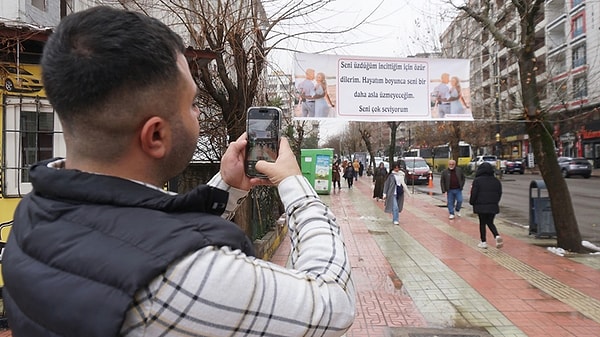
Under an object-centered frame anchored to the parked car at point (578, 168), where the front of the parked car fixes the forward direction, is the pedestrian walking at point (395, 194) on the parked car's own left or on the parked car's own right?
on the parked car's own left

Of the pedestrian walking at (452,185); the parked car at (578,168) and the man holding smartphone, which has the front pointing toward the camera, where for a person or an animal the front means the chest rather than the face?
the pedestrian walking

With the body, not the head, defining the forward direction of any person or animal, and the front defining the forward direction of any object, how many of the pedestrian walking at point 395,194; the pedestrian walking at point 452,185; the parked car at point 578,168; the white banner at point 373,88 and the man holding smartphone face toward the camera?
3

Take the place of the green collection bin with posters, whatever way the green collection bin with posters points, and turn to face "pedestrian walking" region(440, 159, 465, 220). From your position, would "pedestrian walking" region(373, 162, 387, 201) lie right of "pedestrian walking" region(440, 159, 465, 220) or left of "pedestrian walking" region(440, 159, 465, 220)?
left

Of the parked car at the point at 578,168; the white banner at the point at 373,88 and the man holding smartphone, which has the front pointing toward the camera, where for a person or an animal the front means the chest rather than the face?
the white banner

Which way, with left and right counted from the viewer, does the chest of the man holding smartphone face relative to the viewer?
facing away from the viewer and to the right of the viewer

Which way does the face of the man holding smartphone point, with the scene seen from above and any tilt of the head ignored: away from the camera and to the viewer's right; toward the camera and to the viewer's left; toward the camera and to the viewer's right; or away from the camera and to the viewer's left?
away from the camera and to the viewer's right

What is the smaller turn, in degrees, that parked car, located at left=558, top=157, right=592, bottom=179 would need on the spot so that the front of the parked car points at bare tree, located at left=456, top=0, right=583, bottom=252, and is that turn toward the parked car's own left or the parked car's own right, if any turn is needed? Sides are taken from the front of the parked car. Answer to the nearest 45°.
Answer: approximately 135° to the parked car's own left

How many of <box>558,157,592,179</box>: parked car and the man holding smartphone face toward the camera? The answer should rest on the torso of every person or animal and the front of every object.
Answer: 0

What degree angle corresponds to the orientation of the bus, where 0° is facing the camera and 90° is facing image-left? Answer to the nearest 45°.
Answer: approximately 315°

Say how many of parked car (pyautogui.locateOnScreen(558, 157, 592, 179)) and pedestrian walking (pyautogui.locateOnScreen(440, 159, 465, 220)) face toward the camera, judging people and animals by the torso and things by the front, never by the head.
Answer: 1

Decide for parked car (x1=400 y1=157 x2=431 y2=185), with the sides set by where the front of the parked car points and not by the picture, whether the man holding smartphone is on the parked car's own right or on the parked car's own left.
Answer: on the parked car's own right

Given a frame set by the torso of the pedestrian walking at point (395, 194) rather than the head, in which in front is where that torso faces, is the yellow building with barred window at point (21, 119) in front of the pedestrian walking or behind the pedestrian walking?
in front

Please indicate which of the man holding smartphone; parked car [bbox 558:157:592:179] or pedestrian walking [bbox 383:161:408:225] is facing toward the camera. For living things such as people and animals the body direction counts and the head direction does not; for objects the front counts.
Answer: the pedestrian walking

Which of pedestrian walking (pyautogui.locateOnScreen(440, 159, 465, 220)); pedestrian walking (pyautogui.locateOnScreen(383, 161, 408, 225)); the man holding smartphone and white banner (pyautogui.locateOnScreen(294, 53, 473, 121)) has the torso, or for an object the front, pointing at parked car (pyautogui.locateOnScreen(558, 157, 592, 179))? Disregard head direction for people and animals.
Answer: the man holding smartphone

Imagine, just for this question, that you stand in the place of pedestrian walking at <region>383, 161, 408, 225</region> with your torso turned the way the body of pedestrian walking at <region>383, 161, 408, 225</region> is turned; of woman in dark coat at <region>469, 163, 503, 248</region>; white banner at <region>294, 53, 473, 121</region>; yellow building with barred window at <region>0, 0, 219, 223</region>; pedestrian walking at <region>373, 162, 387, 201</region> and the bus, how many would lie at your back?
2
